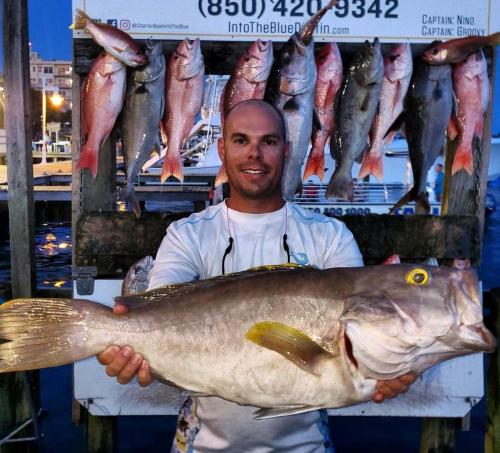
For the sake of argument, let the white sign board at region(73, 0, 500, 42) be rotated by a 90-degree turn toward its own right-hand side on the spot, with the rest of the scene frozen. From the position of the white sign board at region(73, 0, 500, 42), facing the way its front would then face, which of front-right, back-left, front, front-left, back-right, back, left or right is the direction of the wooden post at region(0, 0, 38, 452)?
front

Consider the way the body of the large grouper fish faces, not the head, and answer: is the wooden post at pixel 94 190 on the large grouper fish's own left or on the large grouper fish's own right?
on the large grouper fish's own left

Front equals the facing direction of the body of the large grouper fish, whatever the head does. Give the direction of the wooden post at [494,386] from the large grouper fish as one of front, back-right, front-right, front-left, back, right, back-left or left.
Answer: front-left

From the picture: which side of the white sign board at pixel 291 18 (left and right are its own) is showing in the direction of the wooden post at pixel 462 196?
left

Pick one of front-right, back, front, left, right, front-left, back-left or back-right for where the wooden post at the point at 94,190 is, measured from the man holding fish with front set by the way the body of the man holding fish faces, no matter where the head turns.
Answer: back-right

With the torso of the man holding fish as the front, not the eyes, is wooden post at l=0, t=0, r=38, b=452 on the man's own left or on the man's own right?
on the man's own right

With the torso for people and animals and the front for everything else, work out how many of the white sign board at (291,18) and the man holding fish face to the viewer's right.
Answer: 0

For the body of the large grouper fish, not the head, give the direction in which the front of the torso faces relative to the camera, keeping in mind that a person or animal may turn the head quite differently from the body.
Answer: to the viewer's right

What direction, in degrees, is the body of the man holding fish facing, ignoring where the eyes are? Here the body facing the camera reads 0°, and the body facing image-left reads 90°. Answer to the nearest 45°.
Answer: approximately 0°

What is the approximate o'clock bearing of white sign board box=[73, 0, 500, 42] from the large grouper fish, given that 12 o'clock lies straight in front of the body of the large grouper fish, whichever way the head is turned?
The white sign board is roughly at 9 o'clock from the large grouper fish.

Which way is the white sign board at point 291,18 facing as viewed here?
toward the camera

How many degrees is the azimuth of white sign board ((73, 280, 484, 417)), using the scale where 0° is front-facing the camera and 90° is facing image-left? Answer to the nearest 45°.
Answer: approximately 0°
